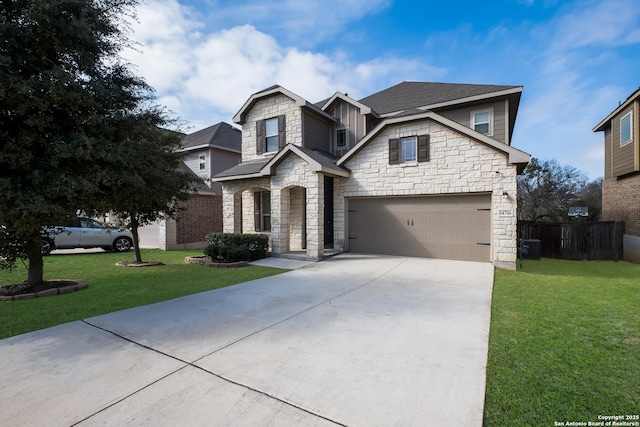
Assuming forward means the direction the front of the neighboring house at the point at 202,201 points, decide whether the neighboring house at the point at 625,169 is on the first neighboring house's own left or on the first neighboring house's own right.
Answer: on the first neighboring house's own left

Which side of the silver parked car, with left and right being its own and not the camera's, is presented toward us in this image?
right

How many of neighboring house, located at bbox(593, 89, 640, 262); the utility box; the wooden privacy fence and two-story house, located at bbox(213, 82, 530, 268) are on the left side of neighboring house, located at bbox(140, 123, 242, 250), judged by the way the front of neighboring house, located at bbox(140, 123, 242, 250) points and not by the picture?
4

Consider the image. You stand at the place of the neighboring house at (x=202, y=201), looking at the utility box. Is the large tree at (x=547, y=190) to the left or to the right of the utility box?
left

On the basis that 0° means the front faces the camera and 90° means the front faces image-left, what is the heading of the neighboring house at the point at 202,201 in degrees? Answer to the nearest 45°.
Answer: approximately 45°

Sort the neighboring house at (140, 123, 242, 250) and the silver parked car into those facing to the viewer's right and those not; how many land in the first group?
1

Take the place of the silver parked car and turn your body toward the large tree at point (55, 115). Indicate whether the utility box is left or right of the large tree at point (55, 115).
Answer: left

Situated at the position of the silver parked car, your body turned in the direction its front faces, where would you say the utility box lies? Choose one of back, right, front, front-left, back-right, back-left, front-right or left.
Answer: front-right

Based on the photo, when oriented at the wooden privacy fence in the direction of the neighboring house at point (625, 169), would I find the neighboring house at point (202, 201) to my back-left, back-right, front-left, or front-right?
back-left

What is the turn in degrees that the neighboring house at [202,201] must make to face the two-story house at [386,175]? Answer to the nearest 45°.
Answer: approximately 90° to its left

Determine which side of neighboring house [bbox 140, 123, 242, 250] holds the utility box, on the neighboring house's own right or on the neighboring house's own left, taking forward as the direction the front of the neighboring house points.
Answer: on the neighboring house's own left

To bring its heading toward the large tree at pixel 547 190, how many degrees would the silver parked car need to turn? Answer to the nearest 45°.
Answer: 0° — it already faces it
